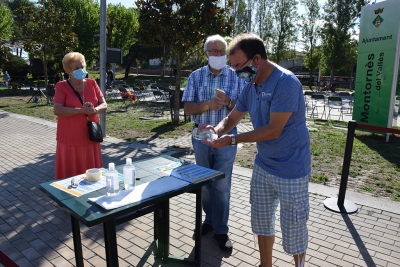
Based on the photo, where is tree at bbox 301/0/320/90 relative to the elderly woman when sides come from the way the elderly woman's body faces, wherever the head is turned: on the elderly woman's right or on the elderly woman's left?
on the elderly woman's left

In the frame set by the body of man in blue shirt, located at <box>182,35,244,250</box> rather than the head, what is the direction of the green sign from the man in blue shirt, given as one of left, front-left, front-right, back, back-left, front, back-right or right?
back-left

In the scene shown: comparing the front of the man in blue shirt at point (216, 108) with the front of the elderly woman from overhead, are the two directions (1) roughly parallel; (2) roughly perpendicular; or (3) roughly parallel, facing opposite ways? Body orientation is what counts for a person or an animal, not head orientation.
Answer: roughly parallel

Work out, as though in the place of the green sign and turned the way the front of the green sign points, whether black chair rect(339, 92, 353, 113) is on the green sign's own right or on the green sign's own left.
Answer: on the green sign's own right

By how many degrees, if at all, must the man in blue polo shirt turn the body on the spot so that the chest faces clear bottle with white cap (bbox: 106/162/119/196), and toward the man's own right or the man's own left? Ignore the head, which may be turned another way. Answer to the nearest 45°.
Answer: approximately 45° to the man's own right

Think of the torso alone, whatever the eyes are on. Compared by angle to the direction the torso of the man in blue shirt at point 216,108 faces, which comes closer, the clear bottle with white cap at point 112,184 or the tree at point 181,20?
the clear bottle with white cap

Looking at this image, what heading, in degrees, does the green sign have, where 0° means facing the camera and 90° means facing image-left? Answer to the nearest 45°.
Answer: approximately 45°

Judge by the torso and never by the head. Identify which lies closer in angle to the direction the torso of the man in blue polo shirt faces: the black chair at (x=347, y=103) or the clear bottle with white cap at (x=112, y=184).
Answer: the clear bottle with white cap

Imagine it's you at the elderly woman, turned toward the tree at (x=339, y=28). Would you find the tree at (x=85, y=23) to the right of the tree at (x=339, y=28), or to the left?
left
